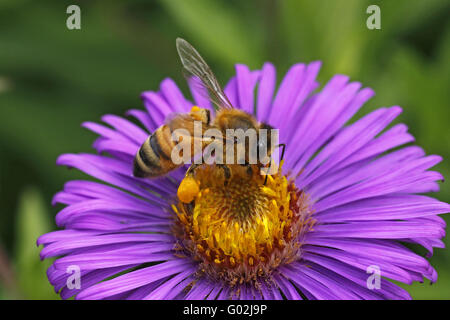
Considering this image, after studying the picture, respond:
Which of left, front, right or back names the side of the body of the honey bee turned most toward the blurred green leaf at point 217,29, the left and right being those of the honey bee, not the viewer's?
left

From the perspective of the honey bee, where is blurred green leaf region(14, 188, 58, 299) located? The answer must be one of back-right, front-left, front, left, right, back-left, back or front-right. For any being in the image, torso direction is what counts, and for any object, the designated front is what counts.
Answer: back-left

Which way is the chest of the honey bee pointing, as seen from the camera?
to the viewer's right
